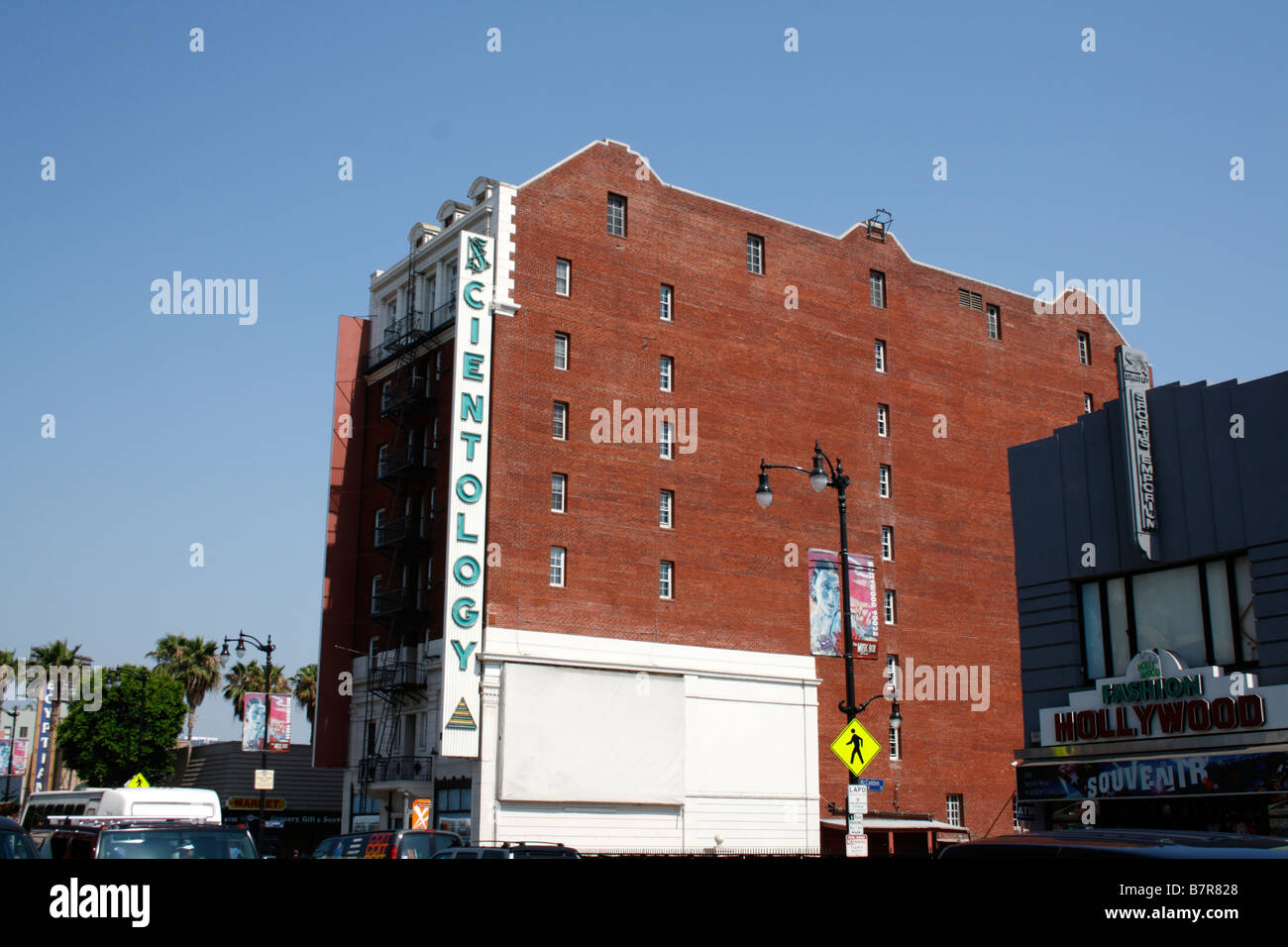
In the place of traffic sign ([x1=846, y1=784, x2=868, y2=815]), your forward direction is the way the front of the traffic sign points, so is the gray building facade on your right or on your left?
on your left

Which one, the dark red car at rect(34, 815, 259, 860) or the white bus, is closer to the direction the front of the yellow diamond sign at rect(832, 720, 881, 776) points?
the dark red car

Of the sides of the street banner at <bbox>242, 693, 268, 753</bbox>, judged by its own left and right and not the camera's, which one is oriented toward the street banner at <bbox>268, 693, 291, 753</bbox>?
left

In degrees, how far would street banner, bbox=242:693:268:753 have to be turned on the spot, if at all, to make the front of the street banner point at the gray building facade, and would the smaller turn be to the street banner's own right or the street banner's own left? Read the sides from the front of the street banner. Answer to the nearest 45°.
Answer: approximately 45° to the street banner's own left

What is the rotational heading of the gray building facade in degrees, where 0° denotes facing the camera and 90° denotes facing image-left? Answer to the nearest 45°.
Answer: approximately 45°

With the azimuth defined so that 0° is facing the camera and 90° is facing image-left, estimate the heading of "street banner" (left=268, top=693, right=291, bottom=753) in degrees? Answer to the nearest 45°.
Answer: approximately 0°

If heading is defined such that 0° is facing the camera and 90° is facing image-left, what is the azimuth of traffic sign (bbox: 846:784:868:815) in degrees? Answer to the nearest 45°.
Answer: approximately 0°
